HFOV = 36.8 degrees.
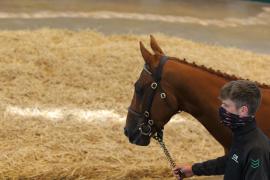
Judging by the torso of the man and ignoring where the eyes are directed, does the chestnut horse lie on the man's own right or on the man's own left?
on the man's own right

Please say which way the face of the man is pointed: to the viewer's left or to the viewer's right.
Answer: to the viewer's left

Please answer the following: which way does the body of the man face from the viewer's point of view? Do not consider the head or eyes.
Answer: to the viewer's left

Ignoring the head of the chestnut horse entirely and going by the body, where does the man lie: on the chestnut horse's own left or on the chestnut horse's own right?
on the chestnut horse's own left

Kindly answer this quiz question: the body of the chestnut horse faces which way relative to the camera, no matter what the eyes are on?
to the viewer's left

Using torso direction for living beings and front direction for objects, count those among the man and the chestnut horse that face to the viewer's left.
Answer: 2
